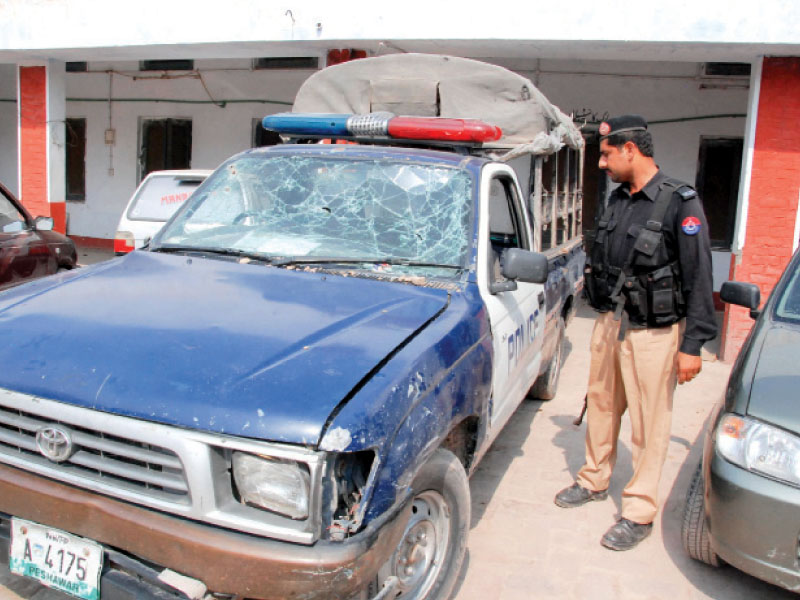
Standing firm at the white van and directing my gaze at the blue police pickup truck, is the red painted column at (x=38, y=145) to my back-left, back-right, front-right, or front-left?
back-right

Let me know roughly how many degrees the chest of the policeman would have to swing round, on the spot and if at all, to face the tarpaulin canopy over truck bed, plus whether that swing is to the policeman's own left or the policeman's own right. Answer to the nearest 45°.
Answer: approximately 90° to the policeman's own right

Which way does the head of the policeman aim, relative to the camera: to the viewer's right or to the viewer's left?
to the viewer's left

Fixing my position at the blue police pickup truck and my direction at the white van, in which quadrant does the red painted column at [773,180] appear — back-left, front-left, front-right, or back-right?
front-right

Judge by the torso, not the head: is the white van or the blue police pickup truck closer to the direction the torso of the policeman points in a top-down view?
the blue police pickup truck

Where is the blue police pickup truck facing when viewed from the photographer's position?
facing the viewer and to the left of the viewer

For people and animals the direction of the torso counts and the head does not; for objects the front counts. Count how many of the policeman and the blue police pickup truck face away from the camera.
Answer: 0

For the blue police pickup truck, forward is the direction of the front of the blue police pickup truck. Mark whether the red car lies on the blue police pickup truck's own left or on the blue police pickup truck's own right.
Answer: on the blue police pickup truck's own right

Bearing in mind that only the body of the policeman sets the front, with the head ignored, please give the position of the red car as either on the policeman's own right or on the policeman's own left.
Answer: on the policeman's own right
